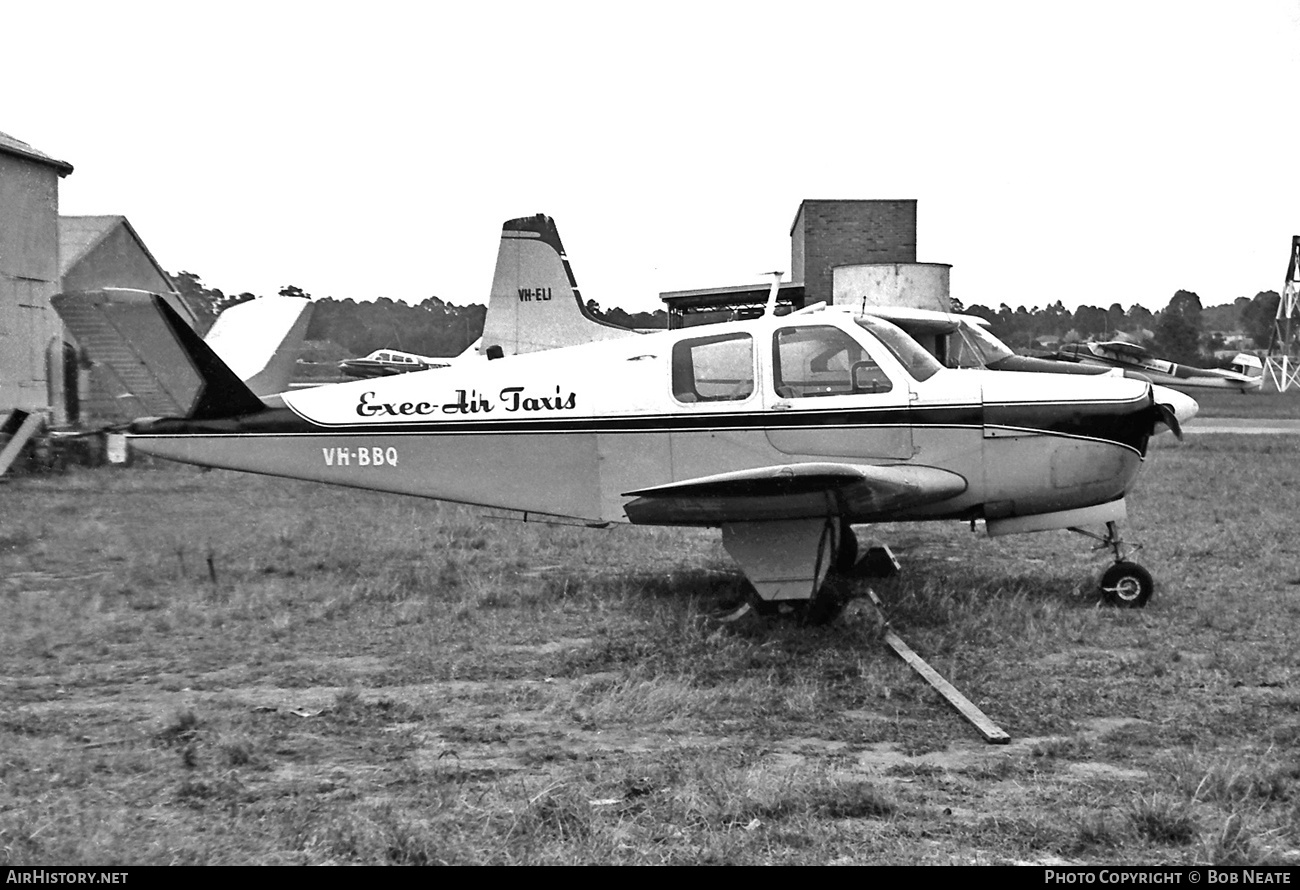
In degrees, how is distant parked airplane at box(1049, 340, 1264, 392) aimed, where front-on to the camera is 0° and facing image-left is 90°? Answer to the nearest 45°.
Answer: approximately 90°

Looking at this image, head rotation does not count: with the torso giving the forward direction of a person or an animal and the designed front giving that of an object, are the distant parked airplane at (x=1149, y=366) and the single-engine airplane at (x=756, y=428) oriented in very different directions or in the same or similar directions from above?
very different directions

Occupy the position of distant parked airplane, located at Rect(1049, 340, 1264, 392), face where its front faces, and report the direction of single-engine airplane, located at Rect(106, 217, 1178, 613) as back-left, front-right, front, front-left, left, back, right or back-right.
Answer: left

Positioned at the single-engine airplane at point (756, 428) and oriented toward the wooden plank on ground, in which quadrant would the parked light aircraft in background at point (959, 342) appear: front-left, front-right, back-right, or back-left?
back-left

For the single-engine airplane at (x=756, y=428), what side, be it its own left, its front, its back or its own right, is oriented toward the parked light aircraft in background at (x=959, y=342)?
left

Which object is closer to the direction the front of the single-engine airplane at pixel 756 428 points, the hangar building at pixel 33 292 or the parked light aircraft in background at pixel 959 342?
the parked light aircraft in background

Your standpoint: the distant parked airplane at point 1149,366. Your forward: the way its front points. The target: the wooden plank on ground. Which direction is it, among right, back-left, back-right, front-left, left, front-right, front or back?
left

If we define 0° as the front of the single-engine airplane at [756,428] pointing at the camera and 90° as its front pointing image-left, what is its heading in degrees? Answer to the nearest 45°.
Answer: approximately 270°

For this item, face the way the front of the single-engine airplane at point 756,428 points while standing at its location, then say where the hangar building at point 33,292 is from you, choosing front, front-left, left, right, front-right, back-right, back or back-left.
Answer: back-left

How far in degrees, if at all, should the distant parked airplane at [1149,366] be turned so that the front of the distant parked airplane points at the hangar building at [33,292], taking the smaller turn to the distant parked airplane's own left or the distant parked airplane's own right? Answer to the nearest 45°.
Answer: approximately 45° to the distant parked airplane's own left

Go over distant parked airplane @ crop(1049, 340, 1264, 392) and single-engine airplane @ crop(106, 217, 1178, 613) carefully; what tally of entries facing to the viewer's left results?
1

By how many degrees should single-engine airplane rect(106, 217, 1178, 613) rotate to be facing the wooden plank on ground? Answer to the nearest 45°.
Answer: approximately 90° to its right
